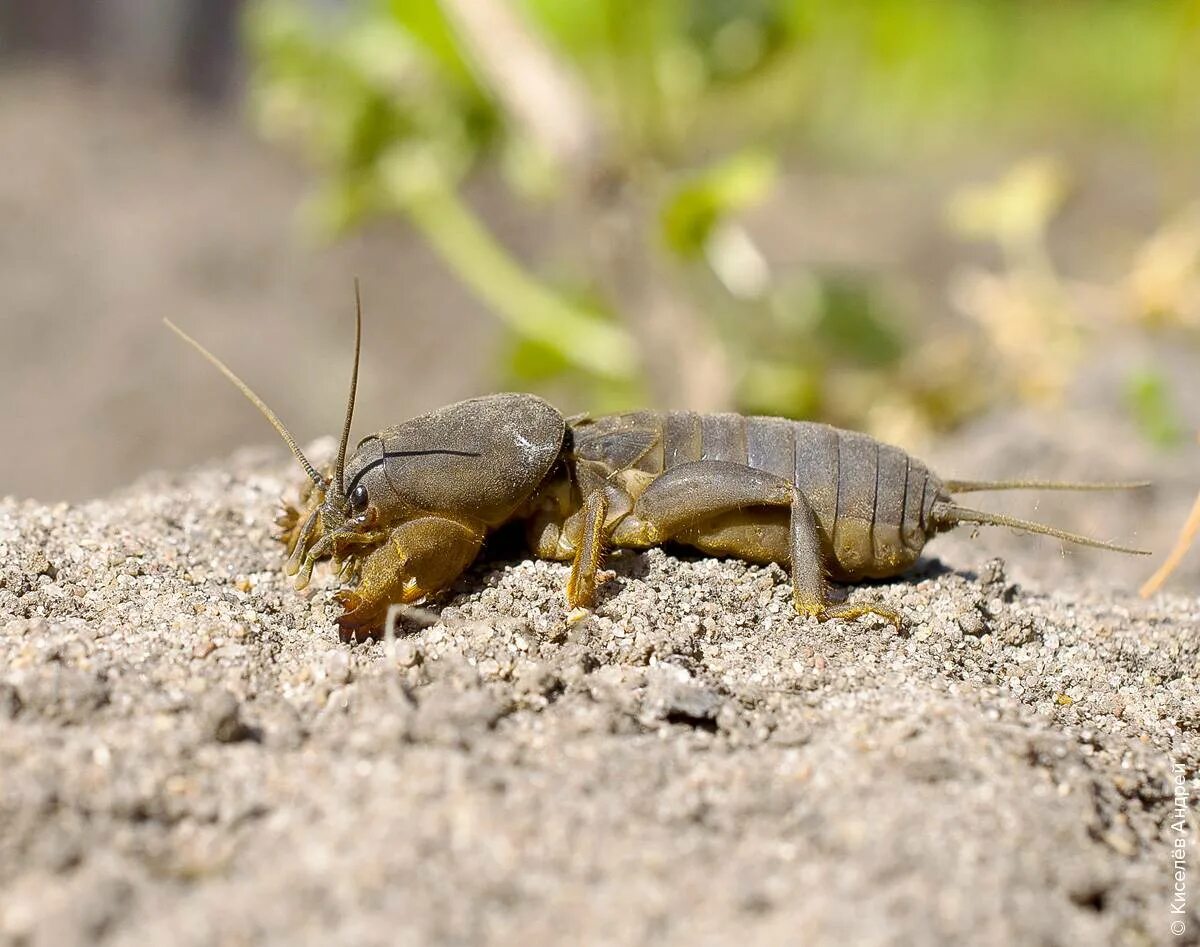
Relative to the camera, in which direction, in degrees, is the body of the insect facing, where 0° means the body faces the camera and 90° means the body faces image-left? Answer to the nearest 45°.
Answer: approximately 90°
